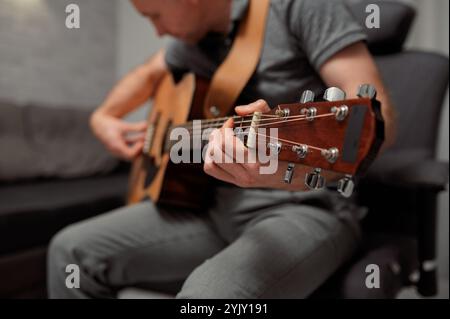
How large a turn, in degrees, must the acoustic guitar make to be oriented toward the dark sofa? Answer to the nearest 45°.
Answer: approximately 90° to its right

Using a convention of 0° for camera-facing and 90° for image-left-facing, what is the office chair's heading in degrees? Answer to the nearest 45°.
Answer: approximately 45°

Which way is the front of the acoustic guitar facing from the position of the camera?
facing the viewer and to the left of the viewer

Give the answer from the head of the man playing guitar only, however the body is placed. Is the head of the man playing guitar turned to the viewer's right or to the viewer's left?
to the viewer's left

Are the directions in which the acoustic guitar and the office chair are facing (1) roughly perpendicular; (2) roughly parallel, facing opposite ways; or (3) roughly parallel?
roughly parallel
